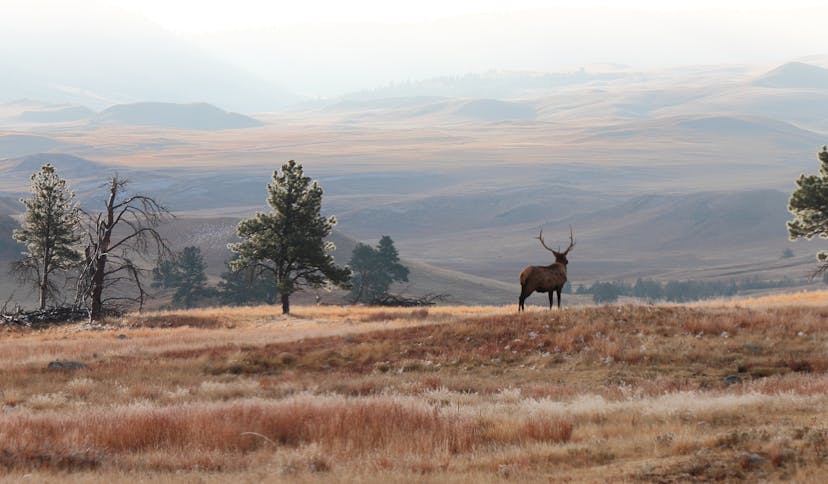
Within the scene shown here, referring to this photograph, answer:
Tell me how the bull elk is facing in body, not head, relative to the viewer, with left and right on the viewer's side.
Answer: facing to the right of the viewer
